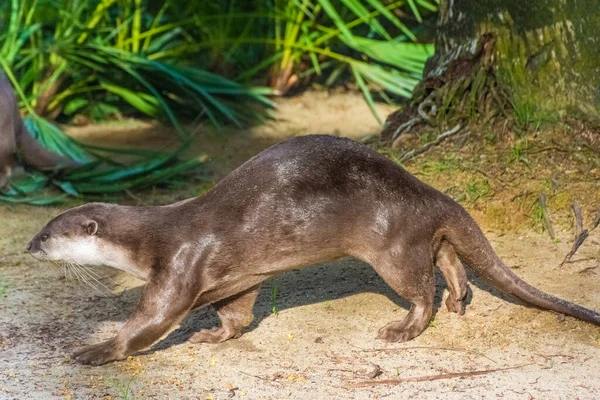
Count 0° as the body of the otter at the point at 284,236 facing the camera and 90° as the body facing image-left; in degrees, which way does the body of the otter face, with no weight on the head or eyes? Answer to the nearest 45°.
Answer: approximately 90°

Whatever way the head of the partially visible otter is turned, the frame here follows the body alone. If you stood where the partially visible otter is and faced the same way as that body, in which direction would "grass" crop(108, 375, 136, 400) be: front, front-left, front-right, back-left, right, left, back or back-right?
left

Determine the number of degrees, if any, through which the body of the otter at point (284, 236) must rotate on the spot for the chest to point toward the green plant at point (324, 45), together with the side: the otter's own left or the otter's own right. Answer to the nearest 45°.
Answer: approximately 90° to the otter's own right

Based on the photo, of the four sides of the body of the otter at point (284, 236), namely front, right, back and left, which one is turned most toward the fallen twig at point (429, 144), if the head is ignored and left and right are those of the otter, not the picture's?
right

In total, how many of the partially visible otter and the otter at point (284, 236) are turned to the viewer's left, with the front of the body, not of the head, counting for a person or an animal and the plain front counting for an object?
2

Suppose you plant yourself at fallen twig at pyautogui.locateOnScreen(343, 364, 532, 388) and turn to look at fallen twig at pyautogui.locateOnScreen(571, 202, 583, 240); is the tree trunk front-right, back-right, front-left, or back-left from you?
front-left

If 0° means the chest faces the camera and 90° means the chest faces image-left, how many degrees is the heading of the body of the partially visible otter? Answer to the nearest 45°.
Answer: approximately 90°

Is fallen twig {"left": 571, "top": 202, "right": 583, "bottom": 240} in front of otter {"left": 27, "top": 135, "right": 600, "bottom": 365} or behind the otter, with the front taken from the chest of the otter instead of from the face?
behind

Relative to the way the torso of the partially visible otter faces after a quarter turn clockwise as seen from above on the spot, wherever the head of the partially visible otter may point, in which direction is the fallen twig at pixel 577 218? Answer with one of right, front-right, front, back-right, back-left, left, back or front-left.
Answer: back-right

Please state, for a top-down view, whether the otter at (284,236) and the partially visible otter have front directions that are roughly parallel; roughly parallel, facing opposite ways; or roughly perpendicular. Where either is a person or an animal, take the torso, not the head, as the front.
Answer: roughly parallel

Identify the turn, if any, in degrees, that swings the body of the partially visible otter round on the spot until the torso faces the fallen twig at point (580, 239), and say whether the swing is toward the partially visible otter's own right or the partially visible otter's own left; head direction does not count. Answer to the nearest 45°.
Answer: approximately 135° to the partially visible otter's own left
